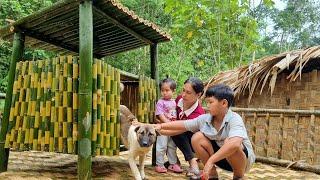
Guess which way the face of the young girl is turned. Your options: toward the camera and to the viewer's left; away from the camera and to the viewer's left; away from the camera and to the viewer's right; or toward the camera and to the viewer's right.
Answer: toward the camera and to the viewer's left

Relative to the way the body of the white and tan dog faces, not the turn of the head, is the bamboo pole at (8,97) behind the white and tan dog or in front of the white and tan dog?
behind

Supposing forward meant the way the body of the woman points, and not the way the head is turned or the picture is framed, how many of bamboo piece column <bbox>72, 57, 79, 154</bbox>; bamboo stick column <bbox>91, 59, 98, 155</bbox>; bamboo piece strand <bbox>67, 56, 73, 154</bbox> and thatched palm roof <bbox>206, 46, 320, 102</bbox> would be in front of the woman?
3

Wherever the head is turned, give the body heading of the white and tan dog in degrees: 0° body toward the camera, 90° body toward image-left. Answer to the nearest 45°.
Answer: approximately 315°

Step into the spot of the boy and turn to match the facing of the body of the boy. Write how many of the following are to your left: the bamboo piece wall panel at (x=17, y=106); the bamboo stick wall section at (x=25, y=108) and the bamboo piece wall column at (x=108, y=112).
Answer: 0

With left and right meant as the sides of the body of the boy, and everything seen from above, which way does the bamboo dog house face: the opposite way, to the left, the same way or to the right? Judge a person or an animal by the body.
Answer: to the left

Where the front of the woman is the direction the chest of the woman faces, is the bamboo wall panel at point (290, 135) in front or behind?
behind

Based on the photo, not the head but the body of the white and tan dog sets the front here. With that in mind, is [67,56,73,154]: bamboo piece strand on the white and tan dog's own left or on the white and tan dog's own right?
on the white and tan dog's own right

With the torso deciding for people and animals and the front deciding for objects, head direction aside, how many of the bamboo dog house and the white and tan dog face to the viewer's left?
0

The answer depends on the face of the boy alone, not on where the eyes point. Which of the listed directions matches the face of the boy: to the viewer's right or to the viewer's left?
to the viewer's left

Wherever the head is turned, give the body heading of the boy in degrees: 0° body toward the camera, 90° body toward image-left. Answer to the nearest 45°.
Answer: approximately 45°

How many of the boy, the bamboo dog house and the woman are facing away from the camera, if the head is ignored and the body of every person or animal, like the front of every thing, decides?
0

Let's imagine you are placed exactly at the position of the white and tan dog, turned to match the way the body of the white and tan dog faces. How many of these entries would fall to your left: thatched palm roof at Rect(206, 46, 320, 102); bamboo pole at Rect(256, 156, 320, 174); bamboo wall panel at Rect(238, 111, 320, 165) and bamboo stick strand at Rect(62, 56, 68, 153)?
3

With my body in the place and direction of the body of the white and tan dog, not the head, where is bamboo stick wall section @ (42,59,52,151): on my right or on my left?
on my right

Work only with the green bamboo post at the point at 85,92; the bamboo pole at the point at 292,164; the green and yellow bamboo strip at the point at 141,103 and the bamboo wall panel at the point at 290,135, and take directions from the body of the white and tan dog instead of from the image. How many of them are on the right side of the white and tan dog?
1

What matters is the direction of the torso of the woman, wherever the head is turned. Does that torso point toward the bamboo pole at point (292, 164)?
no

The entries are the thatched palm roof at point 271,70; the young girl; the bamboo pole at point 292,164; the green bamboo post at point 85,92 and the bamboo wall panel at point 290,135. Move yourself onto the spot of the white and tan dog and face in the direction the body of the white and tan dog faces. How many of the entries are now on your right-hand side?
1
